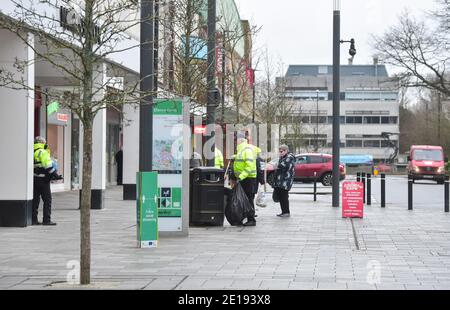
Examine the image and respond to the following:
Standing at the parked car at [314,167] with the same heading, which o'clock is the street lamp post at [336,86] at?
The street lamp post is roughly at 9 o'clock from the parked car.

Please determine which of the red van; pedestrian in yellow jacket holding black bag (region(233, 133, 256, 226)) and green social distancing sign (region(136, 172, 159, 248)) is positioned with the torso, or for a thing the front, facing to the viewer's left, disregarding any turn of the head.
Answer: the pedestrian in yellow jacket holding black bag

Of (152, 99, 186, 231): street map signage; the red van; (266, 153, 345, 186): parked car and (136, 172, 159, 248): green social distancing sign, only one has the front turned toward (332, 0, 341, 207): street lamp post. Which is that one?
the red van

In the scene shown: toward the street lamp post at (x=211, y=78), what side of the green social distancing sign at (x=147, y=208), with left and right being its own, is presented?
back

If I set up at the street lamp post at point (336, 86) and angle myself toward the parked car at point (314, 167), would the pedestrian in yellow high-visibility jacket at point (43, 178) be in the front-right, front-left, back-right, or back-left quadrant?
back-left

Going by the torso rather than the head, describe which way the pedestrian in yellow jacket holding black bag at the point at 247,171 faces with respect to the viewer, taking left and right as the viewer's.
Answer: facing to the left of the viewer

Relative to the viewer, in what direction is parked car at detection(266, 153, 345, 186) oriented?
to the viewer's left

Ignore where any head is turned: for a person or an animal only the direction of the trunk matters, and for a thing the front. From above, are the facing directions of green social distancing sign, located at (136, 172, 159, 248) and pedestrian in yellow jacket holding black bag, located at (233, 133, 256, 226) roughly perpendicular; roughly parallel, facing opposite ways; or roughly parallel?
roughly perpendicular

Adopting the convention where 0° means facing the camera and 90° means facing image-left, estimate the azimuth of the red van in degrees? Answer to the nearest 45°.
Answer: approximately 0°
